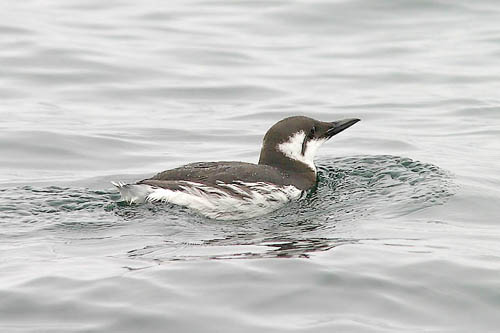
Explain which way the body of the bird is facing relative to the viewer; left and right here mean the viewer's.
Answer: facing to the right of the viewer
